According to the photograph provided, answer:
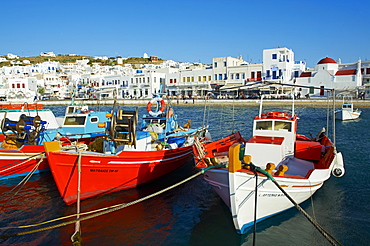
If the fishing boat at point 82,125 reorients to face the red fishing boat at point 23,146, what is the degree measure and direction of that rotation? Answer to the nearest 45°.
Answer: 0° — it already faces it

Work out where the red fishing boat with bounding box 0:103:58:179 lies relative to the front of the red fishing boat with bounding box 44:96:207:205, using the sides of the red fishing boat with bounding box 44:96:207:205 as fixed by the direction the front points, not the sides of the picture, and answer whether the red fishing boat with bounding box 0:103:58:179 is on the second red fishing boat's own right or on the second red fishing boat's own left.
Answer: on the second red fishing boat's own right

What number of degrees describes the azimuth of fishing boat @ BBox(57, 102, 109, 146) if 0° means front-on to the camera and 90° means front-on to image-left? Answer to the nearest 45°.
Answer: approximately 45°

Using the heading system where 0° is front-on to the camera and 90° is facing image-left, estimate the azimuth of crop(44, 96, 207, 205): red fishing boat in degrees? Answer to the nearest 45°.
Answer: approximately 45°
